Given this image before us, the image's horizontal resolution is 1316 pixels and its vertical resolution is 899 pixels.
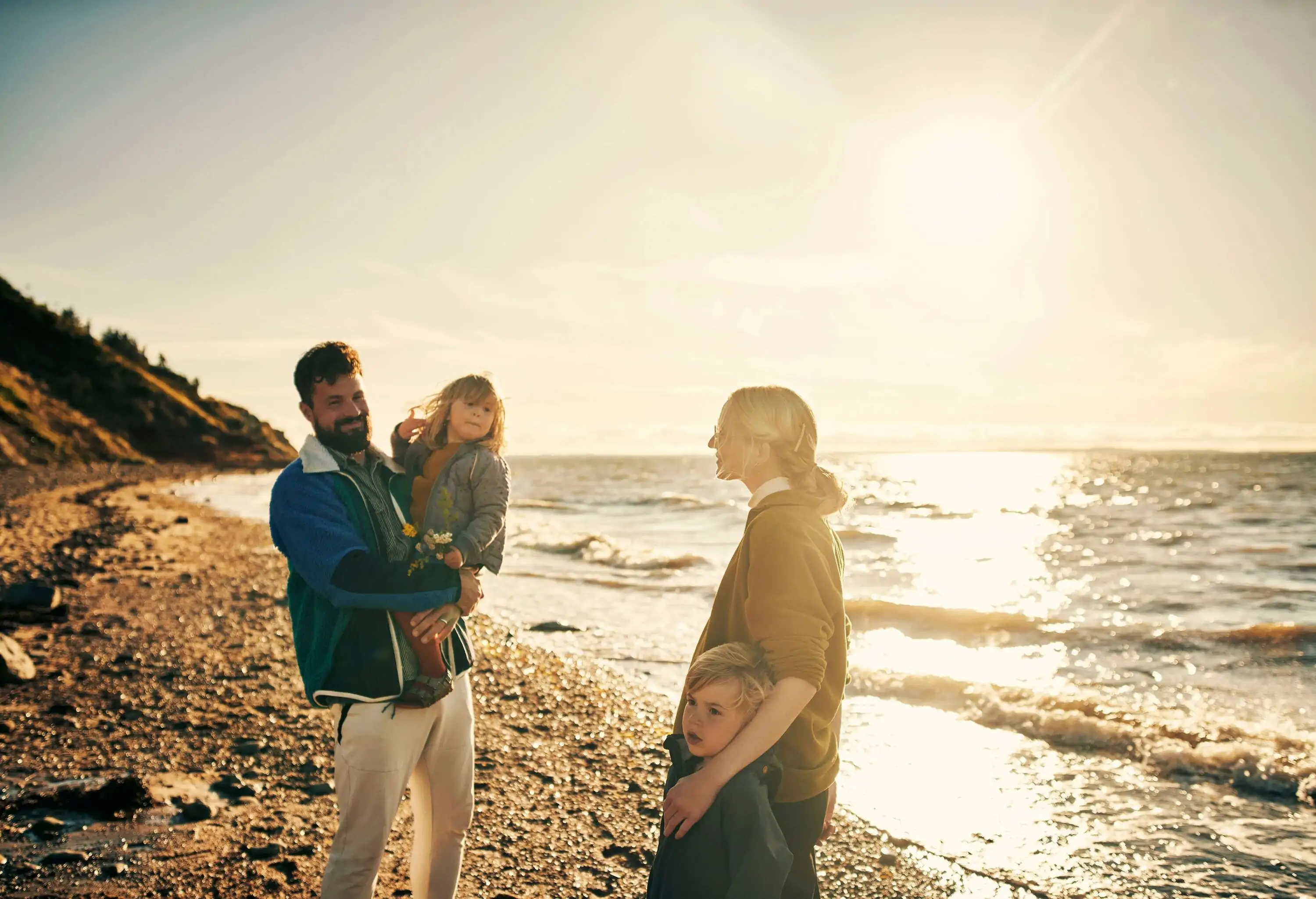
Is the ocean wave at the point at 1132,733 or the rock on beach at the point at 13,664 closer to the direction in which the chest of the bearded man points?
the ocean wave

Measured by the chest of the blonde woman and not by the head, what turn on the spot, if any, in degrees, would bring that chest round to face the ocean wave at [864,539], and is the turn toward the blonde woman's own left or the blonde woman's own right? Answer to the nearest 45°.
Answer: approximately 90° to the blonde woman's own right

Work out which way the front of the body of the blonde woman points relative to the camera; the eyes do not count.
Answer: to the viewer's left

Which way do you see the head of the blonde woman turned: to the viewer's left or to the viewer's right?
to the viewer's left

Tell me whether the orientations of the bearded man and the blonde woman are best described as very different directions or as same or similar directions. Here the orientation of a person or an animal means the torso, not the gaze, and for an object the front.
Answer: very different directions

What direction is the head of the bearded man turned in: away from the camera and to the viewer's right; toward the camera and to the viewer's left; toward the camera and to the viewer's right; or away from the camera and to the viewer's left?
toward the camera and to the viewer's right

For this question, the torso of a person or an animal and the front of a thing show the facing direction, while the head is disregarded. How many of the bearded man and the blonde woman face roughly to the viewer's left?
1

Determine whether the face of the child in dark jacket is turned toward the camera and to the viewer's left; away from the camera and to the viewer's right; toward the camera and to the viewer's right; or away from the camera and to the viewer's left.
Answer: toward the camera and to the viewer's left
